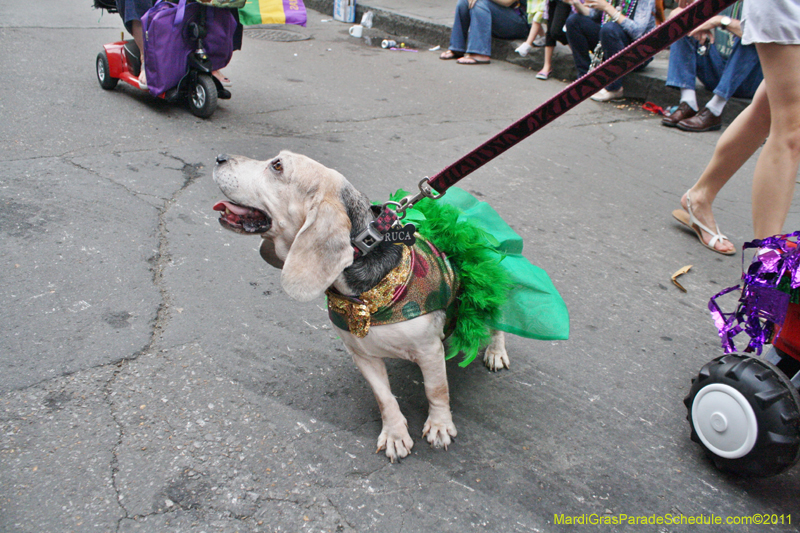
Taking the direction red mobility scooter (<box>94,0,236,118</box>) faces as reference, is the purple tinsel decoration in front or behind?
in front

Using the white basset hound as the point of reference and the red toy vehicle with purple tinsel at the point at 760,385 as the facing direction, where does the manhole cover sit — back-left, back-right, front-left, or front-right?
back-left

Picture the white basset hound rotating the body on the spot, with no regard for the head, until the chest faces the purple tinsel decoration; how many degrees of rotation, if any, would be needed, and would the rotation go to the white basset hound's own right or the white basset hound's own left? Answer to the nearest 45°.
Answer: approximately 135° to the white basset hound's own left

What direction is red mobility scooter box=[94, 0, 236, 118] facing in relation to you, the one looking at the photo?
facing the viewer and to the right of the viewer

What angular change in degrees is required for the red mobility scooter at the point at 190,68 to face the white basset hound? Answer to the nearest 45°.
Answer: approximately 45° to its right

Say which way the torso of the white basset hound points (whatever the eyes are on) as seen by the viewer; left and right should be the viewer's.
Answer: facing the viewer and to the left of the viewer

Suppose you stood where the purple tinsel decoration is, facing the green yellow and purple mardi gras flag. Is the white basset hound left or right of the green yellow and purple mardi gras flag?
left
